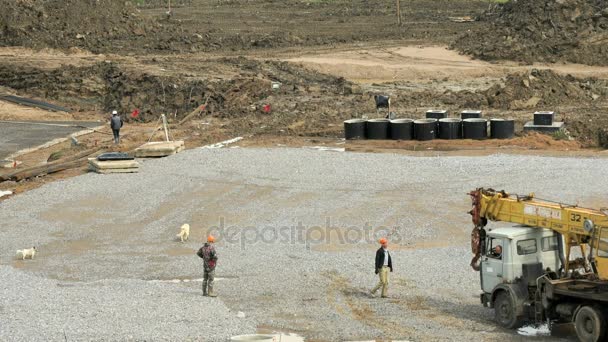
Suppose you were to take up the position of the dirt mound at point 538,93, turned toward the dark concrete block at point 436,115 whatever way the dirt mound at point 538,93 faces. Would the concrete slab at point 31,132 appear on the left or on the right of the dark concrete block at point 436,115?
right

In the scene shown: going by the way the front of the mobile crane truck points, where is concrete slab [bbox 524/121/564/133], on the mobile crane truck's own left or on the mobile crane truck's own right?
on the mobile crane truck's own right

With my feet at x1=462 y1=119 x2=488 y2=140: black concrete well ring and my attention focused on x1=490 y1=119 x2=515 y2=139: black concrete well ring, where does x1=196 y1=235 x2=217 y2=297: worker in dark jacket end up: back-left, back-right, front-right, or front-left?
back-right
